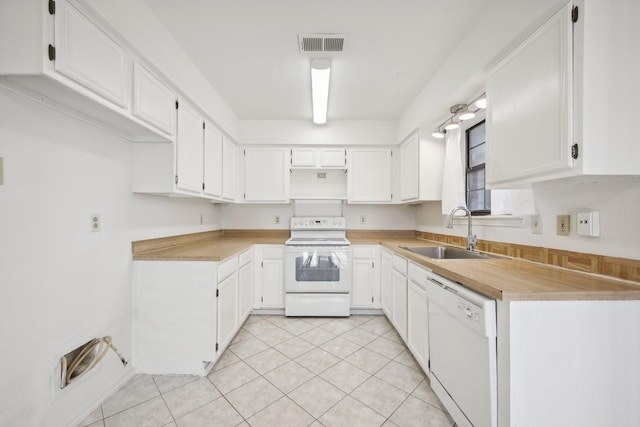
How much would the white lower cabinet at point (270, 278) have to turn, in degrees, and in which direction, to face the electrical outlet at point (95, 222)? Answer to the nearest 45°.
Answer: approximately 45° to its right

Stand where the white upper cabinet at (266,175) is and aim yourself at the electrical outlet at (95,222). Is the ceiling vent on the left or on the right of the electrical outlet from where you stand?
left

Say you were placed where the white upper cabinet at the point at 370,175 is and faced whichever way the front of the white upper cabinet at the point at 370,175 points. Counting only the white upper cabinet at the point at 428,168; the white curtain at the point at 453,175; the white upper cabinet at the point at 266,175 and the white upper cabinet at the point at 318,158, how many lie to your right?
2

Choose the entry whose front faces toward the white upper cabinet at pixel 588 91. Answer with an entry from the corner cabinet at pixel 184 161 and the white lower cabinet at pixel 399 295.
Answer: the corner cabinet

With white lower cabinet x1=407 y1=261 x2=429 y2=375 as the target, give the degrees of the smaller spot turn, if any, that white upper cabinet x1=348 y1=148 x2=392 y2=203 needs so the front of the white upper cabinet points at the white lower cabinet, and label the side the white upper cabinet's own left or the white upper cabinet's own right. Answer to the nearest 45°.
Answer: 0° — it already faces it

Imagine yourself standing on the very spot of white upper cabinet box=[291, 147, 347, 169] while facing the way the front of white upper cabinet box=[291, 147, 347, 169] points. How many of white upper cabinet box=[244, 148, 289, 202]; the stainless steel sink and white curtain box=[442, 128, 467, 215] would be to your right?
1

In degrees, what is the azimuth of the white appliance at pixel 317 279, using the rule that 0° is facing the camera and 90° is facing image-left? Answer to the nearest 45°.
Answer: approximately 0°

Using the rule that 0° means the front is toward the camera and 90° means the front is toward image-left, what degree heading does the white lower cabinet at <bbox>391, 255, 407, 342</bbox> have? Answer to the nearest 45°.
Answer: approximately 90°
